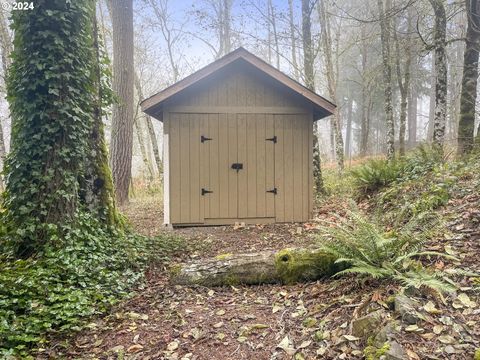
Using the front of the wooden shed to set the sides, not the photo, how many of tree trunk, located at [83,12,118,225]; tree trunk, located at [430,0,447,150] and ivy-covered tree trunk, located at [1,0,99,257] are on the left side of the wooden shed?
1

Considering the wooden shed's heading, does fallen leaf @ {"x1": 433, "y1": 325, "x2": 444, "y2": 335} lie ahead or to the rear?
ahead

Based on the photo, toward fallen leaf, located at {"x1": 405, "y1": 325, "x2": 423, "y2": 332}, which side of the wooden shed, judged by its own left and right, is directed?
front

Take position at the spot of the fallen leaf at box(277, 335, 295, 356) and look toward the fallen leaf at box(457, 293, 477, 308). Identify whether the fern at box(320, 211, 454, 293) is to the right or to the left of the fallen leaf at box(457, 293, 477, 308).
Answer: left

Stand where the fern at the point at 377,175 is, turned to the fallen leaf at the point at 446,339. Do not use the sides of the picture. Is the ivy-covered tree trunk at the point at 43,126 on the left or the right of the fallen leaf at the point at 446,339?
right

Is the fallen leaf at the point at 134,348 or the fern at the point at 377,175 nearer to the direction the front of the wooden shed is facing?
the fallen leaf

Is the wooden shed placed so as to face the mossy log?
yes

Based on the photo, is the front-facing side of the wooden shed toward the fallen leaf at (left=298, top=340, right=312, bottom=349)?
yes

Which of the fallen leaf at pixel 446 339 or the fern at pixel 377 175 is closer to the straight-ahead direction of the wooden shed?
the fallen leaf

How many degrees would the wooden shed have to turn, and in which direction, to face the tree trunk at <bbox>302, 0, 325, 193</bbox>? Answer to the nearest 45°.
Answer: approximately 135° to its left

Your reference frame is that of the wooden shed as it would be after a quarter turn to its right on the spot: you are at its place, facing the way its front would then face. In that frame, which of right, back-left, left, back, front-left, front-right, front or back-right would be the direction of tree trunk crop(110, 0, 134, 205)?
front-right

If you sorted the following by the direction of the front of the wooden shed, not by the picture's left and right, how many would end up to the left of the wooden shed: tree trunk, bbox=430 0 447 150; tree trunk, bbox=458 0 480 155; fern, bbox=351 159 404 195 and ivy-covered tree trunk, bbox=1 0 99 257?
3

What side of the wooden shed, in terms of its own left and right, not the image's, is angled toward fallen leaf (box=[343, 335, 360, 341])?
front

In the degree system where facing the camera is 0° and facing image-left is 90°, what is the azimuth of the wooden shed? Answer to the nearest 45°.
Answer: approximately 0°
